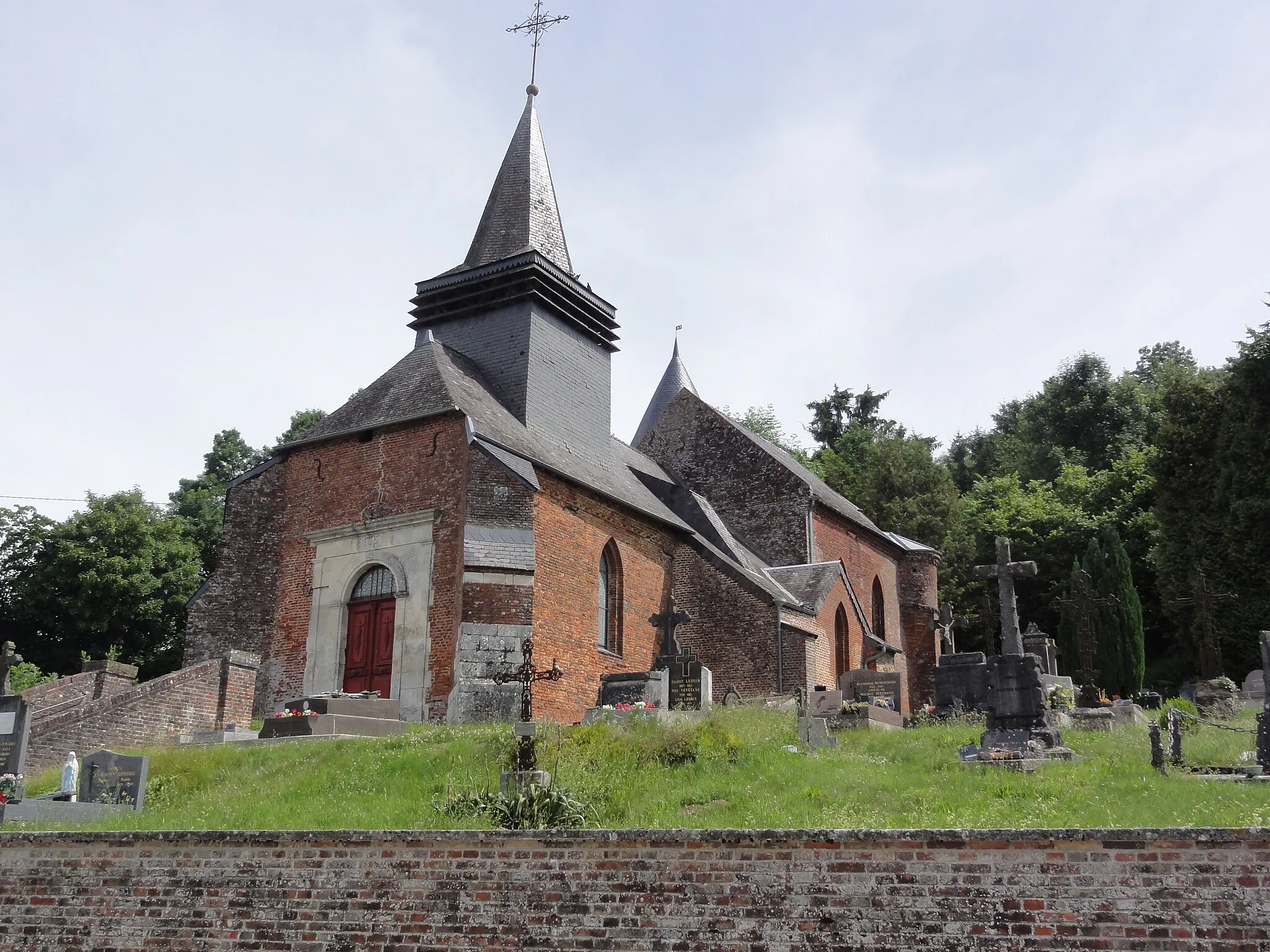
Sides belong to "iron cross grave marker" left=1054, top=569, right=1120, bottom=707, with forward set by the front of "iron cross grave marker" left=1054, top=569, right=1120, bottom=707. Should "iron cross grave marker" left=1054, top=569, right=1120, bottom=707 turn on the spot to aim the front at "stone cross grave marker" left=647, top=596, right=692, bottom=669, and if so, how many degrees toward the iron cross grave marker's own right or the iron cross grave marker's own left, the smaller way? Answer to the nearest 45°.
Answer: approximately 45° to the iron cross grave marker's own right

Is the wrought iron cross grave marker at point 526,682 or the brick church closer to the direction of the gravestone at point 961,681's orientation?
the wrought iron cross grave marker

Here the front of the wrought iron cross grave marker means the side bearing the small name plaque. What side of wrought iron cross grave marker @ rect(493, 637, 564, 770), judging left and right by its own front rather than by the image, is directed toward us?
front

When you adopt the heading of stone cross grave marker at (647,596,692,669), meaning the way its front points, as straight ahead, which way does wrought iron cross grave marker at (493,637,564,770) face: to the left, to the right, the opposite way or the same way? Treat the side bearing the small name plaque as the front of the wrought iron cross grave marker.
the same way

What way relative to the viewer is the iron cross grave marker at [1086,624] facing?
toward the camera

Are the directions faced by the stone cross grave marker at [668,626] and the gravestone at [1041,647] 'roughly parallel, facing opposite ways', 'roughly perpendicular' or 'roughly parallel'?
roughly parallel

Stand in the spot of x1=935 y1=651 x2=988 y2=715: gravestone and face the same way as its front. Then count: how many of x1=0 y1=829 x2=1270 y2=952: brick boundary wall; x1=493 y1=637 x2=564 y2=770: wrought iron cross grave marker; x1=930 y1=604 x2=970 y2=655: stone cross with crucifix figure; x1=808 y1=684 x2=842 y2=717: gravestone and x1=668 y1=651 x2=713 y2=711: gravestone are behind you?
1

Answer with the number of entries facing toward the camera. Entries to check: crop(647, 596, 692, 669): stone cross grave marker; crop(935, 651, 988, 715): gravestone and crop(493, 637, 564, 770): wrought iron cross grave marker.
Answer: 3

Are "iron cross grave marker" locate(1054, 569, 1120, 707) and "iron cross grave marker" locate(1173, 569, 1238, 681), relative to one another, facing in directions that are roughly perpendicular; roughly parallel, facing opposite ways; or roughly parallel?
roughly parallel

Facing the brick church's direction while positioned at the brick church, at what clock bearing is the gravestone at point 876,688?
The gravestone is roughly at 8 o'clock from the brick church.

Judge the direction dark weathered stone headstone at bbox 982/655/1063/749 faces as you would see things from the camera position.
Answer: facing the viewer

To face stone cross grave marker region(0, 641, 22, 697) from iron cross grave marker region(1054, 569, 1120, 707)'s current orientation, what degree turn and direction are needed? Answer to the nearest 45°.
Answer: approximately 45° to its right

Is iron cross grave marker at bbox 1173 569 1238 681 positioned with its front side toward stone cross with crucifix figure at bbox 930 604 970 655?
no

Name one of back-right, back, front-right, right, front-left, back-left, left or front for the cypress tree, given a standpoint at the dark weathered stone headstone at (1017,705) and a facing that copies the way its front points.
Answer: back

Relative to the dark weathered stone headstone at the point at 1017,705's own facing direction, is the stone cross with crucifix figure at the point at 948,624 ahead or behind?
behind

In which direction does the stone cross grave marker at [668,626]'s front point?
toward the camera

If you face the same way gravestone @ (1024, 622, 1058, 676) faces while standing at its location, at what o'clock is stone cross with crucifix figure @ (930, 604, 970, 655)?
The stone cross with crucifix figure is roughly at 3 o'clock from the gravestone.

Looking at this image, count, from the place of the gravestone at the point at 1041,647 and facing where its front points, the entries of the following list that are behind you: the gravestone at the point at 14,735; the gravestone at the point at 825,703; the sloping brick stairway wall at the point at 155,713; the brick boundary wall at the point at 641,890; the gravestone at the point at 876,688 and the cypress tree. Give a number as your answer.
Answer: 1

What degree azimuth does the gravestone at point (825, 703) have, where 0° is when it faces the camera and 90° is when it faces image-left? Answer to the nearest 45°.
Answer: approximately 0°
